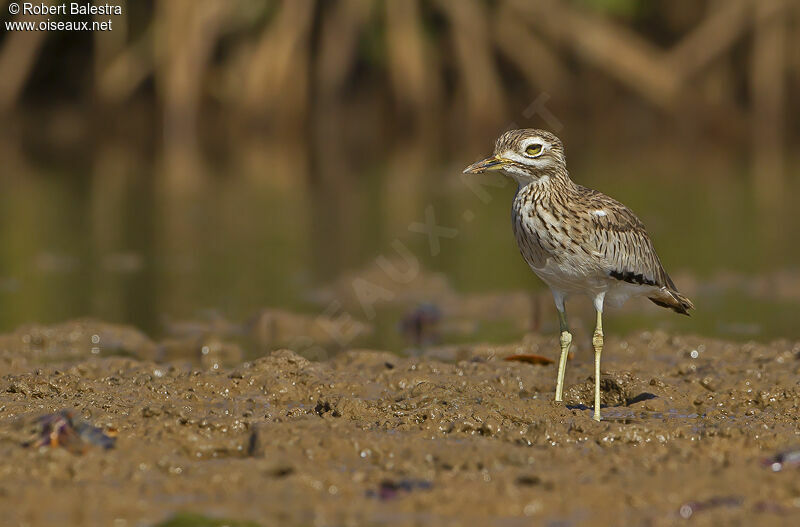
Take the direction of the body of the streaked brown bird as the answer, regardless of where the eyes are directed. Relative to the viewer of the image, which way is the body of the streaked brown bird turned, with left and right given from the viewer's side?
facing the viewer and to the left of the viewer
